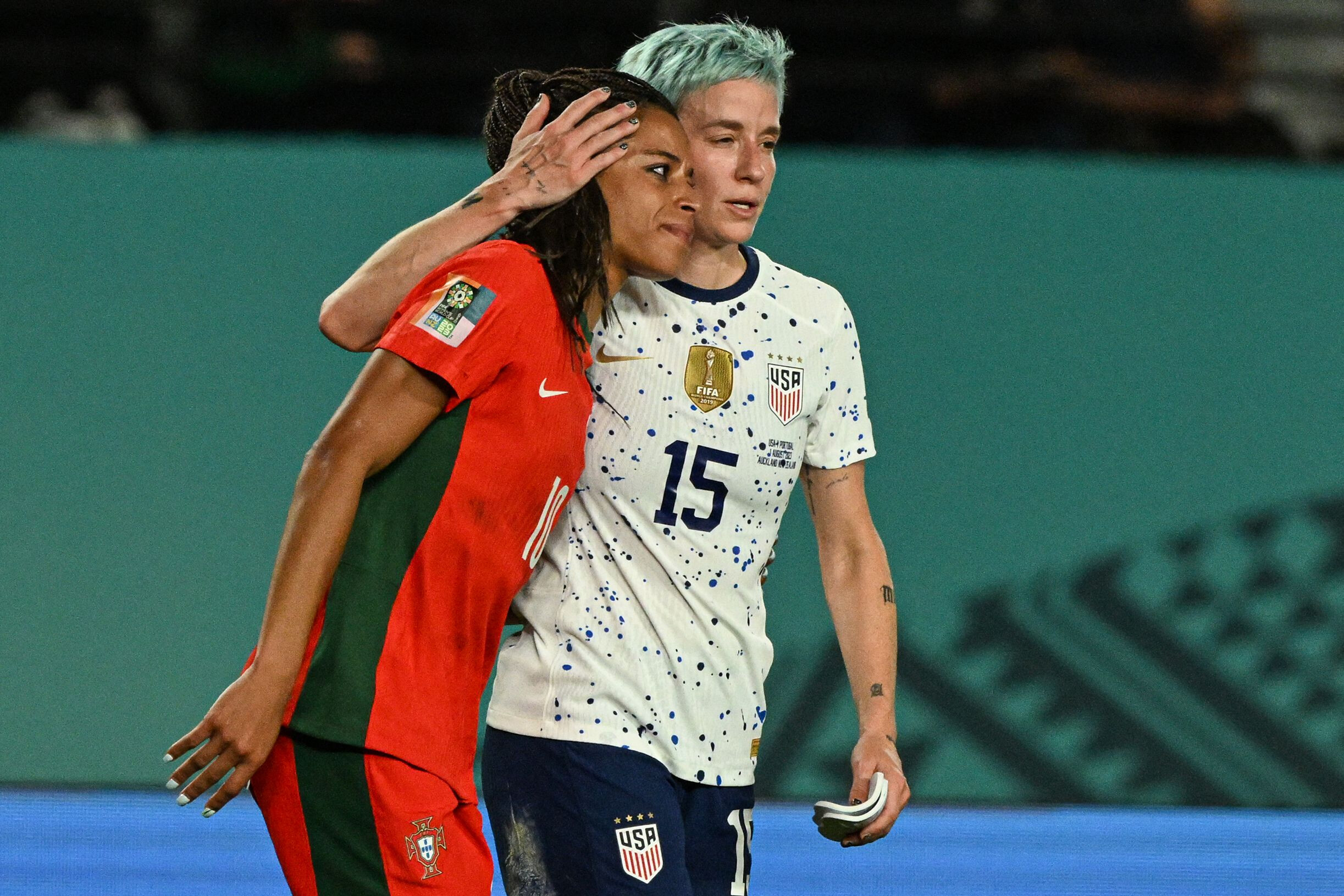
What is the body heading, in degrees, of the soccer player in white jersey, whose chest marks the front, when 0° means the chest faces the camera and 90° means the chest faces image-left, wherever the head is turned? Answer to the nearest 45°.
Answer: approximately 315°

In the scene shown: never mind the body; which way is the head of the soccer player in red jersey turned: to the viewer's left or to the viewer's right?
to the viewer's right

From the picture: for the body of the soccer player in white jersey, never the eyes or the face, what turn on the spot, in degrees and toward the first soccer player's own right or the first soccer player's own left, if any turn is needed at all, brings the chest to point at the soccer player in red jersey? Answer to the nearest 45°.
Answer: approximately 90° to the first soccer player's own right
